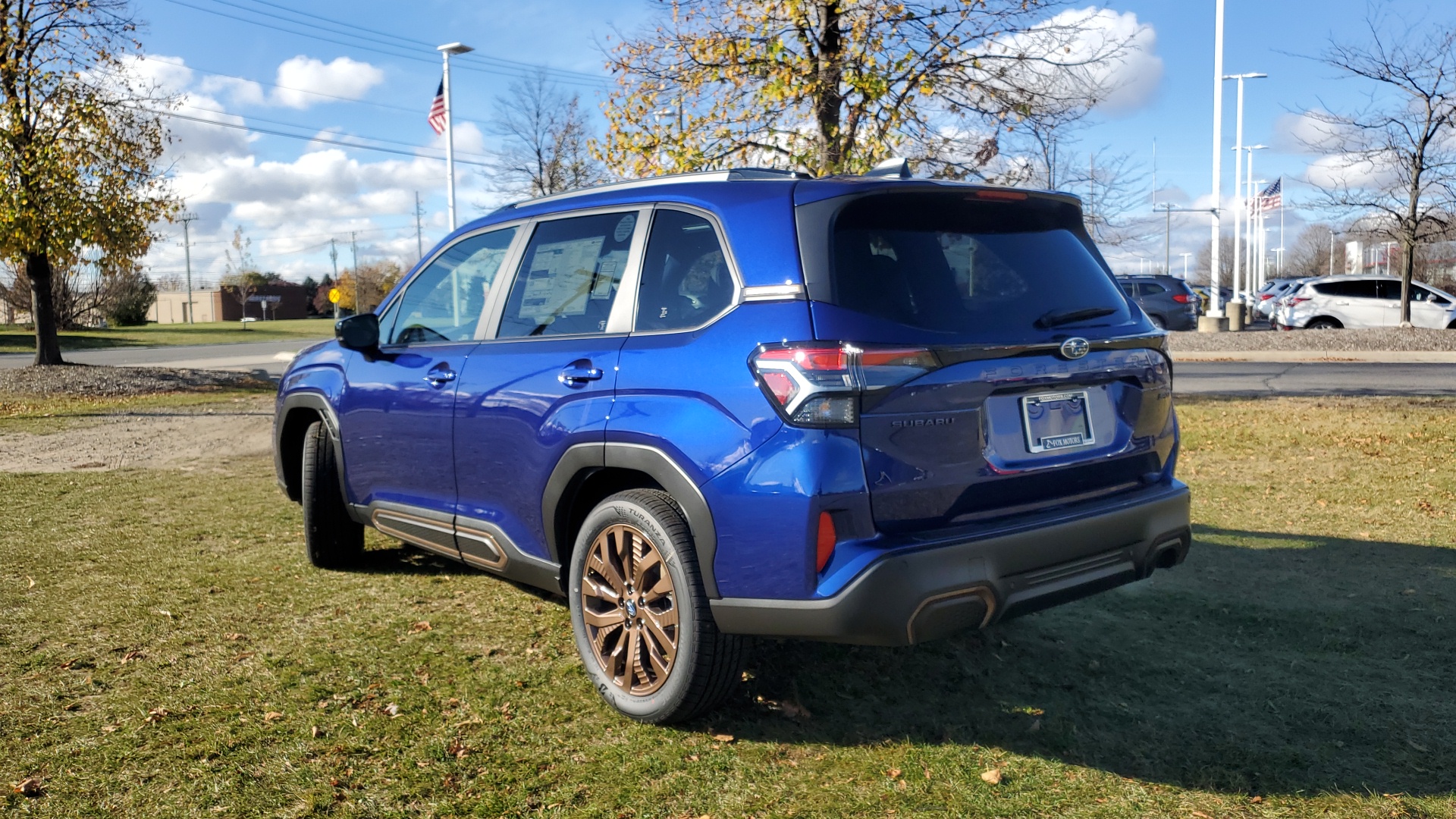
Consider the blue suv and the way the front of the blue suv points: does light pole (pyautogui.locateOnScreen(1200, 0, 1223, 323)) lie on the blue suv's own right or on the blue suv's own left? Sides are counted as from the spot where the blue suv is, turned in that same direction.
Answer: on the blue suv's own right

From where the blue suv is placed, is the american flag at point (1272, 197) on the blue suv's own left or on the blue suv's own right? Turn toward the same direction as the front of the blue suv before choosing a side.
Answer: on the blue suv's own right

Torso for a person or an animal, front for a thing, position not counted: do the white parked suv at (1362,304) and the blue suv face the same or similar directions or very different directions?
very different directions

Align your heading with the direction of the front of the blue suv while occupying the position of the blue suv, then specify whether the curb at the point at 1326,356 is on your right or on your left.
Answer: on your right

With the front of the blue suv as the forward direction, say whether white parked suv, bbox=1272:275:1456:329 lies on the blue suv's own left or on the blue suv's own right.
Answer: on the blue suv's own right

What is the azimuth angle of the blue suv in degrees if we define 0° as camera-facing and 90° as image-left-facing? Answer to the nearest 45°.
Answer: approximately 135°

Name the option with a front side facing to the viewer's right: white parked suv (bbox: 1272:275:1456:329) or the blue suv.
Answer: the white parked suv

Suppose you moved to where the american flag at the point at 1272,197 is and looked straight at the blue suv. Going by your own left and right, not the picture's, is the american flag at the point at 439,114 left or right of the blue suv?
right

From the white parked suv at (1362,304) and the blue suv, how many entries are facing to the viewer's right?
1

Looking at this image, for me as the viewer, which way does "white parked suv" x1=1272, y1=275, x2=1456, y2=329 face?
facing to the right of the viewer

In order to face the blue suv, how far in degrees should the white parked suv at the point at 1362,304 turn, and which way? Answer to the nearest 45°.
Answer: approximately 90° to its right

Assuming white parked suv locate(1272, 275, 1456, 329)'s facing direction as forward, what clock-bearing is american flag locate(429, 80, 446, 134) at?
The american flag is roughly at 5 o'clock from the white parked suv.
